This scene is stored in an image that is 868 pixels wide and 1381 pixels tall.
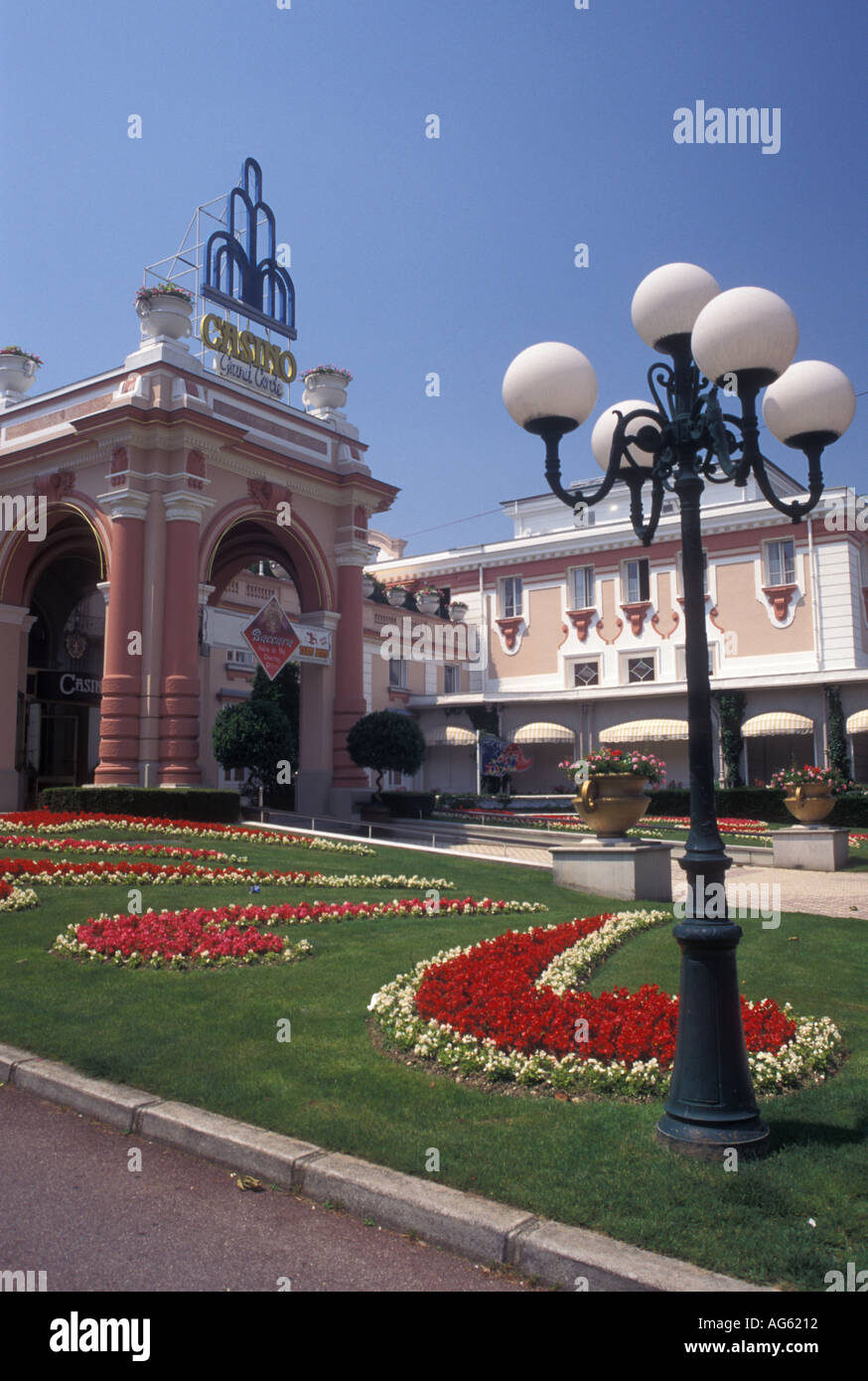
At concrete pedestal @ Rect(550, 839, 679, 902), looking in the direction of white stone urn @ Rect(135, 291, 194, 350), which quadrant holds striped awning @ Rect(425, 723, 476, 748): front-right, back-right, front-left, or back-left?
front-right

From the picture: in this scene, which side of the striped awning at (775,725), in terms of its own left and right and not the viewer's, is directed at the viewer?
front

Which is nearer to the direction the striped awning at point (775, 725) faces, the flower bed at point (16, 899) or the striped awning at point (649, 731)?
the flower bed

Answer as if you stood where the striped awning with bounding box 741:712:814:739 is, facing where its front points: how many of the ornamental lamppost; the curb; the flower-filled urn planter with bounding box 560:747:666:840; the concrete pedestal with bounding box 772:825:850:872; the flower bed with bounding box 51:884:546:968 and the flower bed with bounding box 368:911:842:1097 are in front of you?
6

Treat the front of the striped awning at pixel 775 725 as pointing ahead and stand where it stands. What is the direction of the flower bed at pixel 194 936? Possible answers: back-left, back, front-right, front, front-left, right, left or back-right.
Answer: front

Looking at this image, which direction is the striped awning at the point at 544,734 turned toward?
toward the camera

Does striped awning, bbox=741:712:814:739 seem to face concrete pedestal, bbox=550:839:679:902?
yes

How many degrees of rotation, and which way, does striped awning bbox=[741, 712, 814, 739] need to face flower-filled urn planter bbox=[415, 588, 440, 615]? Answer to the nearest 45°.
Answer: approximately 90° to its right

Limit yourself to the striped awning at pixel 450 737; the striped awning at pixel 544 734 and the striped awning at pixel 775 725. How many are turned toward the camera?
3

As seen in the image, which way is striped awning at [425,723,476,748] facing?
toward the camera

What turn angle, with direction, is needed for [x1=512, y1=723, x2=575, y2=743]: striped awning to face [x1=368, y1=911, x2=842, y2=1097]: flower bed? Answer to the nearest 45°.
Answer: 0° — it already faces it

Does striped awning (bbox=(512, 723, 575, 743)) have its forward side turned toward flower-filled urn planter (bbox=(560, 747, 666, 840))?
yes

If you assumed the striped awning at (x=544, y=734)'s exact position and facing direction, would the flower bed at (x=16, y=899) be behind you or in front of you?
in front

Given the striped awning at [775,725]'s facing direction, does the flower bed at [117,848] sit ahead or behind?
ahead

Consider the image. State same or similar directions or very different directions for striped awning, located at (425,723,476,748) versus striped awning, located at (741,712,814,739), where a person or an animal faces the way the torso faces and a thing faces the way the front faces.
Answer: same or similar directions

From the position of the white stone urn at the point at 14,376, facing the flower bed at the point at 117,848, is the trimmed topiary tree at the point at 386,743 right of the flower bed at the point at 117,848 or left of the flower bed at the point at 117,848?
left
